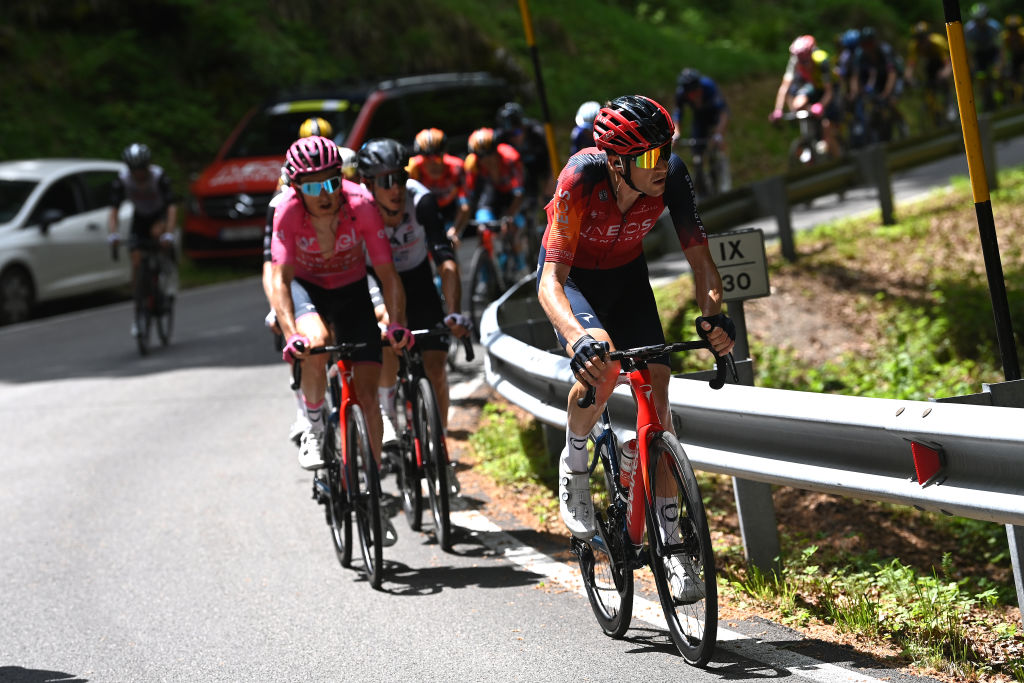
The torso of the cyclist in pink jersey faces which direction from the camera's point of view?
toward the camera

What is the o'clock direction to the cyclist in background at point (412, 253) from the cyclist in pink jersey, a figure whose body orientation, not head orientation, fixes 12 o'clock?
The cyclist in background is roughly at 7 o'clock from the cyclist in pink jersey.

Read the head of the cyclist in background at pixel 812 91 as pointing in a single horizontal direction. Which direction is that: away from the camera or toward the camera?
toward the camera

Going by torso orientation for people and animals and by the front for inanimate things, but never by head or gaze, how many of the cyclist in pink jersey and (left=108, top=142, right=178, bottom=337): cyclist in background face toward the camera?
2

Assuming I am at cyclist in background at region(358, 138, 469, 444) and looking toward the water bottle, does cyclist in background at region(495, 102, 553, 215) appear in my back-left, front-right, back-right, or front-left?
back-left

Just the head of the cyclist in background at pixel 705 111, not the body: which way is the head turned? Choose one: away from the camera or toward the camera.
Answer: toward the camera

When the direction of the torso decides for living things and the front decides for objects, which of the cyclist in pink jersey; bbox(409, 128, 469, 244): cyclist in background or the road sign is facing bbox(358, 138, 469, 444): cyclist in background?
bbox(409, 128, 469, 244): cyclist in background

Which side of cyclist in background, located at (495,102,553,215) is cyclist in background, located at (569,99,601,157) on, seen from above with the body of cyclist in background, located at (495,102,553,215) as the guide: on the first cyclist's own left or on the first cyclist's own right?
on the first cyclist's own left

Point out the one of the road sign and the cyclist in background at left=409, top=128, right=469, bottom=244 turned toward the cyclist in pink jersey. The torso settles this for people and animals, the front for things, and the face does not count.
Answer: the cyclist in background

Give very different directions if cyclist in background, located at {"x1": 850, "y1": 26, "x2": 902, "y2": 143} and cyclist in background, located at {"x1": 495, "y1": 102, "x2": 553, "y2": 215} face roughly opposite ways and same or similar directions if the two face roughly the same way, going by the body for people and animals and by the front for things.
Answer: same or similar directions

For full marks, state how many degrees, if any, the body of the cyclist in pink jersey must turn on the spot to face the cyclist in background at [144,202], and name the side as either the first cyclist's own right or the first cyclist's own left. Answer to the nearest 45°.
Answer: approximately 180°

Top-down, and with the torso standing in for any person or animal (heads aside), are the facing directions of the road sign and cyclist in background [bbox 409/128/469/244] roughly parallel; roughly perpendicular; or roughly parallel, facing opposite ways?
roughly parallel

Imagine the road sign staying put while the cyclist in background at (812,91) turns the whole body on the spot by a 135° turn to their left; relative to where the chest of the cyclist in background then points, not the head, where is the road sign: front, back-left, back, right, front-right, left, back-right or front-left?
right

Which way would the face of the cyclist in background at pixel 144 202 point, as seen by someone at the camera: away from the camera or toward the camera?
toward the camera

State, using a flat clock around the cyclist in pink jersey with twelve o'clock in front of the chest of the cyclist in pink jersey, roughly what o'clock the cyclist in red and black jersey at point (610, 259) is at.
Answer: The cyclist in red and black jersey is roughly at 11 o'clock from the cyclist in pink jersey.

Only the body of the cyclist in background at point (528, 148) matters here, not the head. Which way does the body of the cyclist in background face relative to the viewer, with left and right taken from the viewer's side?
facing the viewer and to the left of the viewer

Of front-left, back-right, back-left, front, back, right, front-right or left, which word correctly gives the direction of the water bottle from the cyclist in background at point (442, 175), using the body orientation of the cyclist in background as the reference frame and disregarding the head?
front

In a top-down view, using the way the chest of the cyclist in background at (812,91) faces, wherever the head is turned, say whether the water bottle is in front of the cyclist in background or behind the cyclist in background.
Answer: in front

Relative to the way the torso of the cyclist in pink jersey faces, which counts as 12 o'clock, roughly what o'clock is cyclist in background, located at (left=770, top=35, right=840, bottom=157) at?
The cyclist in background is roughly at 7 o'clock from the cyclist in pink jersey.
